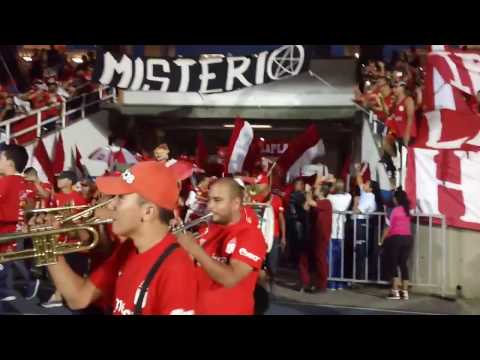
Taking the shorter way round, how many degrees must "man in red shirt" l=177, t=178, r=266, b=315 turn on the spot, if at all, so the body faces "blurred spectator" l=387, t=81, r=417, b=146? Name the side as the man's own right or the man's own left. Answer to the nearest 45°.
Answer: approximately 180°

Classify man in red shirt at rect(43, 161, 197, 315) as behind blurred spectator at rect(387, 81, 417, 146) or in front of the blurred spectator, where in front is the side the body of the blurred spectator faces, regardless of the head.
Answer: in front

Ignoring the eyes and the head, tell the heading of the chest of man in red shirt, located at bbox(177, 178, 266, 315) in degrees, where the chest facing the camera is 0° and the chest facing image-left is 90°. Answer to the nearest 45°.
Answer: approximately 45°

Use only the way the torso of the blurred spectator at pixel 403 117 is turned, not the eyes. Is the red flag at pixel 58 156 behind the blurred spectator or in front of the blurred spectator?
in front

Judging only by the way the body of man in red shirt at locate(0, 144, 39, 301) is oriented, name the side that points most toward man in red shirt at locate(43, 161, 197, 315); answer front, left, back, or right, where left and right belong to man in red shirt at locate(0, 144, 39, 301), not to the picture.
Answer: left

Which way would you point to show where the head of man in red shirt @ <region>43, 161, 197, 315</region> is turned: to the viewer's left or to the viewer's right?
to the viewer's left
